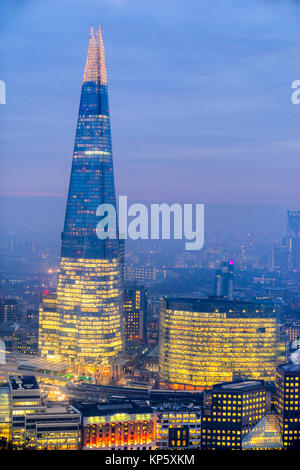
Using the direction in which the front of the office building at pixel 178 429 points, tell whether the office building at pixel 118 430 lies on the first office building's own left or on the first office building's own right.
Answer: on the first office building's own right

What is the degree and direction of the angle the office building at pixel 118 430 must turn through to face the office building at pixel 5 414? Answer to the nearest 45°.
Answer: approximately 90° to its right

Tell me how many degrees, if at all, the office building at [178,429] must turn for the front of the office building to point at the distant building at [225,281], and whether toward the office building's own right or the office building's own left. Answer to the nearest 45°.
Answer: approximately 180°

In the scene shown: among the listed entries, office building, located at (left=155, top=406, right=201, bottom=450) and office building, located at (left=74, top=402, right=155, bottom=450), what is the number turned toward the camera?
2

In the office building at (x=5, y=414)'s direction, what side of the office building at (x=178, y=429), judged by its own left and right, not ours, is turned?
right

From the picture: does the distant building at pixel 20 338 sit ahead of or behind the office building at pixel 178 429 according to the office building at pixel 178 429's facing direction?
behind

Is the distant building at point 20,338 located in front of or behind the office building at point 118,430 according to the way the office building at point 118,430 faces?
behind

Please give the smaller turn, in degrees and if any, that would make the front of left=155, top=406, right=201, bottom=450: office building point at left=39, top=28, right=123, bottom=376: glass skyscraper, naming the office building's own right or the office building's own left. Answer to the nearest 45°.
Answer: approximately 180°

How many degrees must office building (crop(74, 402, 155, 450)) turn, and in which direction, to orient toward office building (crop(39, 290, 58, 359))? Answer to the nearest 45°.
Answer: approximately 180°
